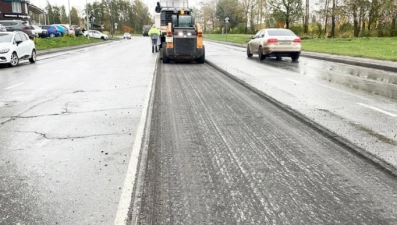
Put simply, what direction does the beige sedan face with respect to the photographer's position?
facing away from the viewer and to the left of the viewer

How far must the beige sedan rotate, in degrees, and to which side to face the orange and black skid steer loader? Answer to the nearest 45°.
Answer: approximately 90° to its left
